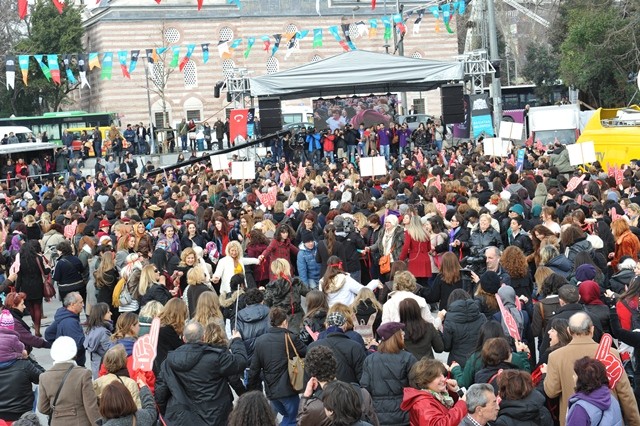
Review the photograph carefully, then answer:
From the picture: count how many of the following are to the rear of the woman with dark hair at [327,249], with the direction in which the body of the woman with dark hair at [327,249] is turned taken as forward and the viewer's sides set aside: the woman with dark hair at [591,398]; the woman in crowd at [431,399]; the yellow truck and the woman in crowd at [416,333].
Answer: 3

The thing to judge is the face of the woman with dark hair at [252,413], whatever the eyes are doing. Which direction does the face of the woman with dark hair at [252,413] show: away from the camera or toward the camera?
away from the camera

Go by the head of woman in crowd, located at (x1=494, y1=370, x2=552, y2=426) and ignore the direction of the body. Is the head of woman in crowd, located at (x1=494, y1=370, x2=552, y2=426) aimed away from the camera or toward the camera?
away from the camera

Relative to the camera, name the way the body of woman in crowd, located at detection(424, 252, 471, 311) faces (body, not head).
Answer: away from the camera

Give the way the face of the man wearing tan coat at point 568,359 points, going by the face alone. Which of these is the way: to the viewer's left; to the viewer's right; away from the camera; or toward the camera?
away from the camera

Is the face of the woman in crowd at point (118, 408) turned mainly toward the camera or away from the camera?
away from the camera

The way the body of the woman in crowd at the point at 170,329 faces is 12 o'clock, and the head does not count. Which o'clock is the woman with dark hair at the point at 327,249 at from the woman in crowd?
The woman with dark hair is roughly at 1 o'clock from the woman in crowd.

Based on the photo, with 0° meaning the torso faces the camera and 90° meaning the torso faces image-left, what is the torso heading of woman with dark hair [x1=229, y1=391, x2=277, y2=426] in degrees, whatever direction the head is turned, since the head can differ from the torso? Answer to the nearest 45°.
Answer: approximately 180°

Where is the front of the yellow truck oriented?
to the viewer's left

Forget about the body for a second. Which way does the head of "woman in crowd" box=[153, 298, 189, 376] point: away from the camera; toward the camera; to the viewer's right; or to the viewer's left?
away from the camera

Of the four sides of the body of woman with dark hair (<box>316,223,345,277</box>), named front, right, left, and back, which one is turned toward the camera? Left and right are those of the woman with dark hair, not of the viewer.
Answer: back
